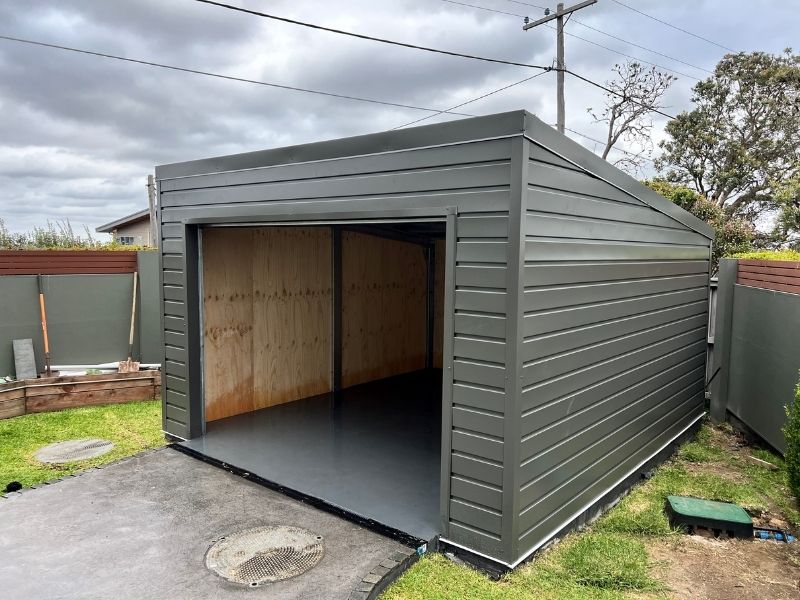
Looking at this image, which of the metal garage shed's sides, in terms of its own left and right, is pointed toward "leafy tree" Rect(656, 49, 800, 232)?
back

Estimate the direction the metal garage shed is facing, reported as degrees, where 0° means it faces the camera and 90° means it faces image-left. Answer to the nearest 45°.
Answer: approximately 45°

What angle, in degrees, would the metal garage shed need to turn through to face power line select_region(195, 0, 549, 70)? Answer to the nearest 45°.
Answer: approximately 135° to its right

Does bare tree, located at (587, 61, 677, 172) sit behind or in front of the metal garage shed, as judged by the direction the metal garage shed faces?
behind

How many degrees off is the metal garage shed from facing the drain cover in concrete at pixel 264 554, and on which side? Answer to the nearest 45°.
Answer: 0° — it already faces it

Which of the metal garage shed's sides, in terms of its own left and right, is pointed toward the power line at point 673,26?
back

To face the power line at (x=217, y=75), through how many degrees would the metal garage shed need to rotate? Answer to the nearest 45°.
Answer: approximately 90° to its right

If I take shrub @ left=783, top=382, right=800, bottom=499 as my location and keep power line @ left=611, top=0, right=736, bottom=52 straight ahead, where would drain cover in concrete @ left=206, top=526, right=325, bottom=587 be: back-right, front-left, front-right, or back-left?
back-left

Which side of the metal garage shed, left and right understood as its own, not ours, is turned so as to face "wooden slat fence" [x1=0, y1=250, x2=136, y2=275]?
right

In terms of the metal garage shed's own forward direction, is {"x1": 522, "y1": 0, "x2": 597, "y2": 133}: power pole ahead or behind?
behind
